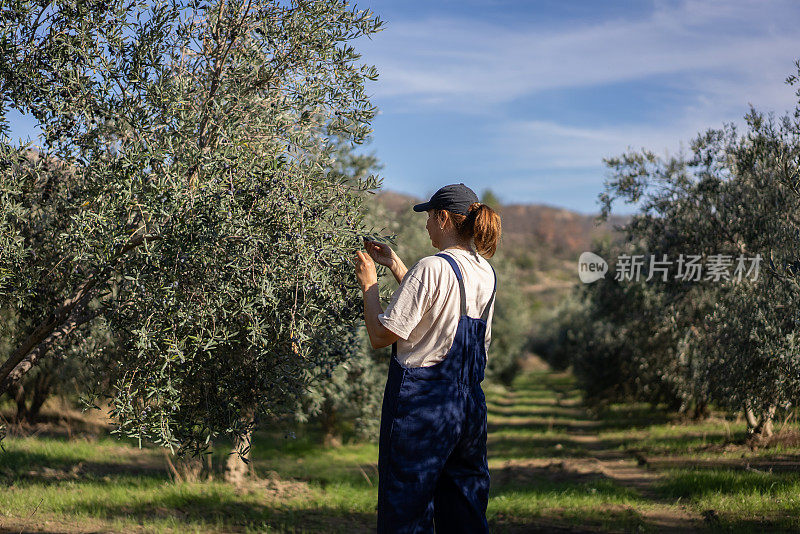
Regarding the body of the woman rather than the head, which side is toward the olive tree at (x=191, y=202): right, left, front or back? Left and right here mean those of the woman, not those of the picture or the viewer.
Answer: front

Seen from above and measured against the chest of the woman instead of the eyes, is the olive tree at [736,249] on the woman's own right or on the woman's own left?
on the woman's own right

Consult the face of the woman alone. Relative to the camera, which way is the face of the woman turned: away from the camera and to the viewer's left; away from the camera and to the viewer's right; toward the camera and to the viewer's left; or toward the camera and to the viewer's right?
away from the camera and to the viewer's left

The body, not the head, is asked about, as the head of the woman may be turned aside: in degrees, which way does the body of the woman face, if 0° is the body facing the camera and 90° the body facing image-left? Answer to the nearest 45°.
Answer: approximately 135°
